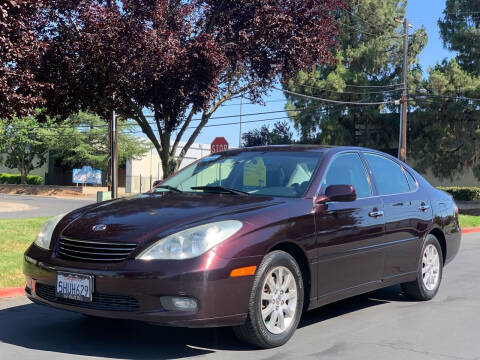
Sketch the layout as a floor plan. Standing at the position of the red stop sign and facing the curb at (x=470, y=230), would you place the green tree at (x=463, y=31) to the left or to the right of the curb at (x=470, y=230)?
left

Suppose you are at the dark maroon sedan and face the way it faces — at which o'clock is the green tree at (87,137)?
The green tree is roughly at 4 o'clock from the dark maroon sedan.

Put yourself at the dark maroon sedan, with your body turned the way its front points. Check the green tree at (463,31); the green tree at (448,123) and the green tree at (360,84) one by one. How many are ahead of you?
0

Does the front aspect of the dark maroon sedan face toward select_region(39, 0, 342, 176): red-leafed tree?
no

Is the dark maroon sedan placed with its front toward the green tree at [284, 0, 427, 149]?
no

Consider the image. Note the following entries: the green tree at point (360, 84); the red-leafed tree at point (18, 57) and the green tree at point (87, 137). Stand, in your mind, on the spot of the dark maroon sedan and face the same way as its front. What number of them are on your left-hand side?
0

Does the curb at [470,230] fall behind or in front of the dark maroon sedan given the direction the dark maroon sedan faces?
behind

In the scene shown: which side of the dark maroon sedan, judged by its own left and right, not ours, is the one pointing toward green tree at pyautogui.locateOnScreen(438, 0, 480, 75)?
back

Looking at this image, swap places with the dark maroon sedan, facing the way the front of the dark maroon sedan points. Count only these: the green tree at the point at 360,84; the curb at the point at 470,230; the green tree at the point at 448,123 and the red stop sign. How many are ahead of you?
0

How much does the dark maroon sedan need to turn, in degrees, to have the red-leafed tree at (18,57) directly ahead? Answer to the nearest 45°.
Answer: approximately 90° to its right

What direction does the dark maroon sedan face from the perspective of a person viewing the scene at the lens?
facing the viewer and to the left of the viewer

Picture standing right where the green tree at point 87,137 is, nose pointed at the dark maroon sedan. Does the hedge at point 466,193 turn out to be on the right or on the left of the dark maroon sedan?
left

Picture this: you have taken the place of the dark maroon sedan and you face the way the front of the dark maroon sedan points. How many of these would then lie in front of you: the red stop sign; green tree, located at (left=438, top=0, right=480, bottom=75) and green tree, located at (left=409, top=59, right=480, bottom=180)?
0

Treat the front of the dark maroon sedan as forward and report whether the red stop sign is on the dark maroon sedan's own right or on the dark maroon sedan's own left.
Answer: on the dark maroon sedan's own right

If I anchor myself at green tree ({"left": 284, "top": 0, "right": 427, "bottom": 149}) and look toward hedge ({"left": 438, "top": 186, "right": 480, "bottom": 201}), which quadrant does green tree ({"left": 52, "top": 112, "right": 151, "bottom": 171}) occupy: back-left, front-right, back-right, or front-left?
back-right

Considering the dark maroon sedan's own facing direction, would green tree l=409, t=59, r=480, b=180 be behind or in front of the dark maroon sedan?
behind

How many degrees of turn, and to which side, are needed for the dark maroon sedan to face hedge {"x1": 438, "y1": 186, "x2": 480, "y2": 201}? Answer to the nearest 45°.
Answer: approximately 180°
